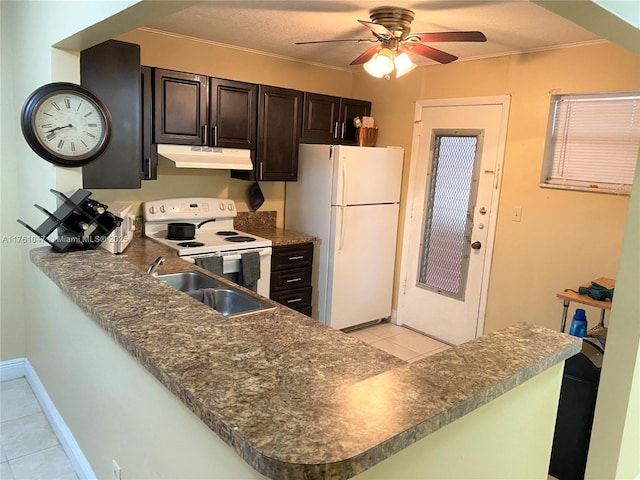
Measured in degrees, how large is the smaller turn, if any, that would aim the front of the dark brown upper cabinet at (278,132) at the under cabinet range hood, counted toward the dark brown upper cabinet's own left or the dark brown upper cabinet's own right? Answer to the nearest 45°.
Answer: approximately 90° to the dark brown upper cabinet's own right

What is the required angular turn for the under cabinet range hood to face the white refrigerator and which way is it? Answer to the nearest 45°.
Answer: approximately 45° to its left

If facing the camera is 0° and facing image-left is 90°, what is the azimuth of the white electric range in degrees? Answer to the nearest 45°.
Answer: approximately 315°

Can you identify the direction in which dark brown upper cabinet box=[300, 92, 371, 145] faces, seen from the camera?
facing the viewer and to the right of the viewer

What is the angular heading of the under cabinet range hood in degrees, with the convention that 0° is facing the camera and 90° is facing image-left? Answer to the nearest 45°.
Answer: approximately 315°

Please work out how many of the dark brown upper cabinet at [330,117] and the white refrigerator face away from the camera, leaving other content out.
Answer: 0

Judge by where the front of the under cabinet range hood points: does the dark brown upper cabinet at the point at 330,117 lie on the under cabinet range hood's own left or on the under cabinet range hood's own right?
on the under cabinet range hood's own left
